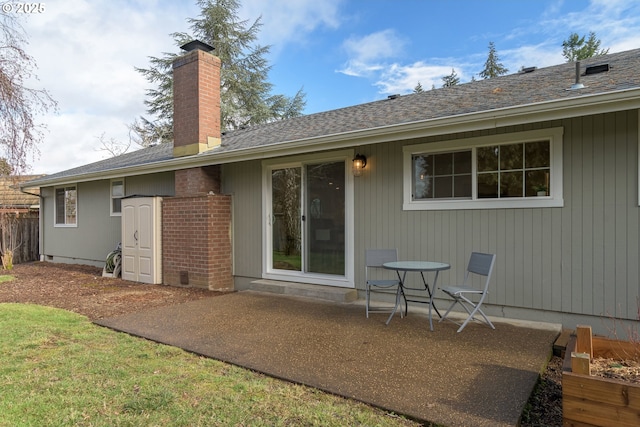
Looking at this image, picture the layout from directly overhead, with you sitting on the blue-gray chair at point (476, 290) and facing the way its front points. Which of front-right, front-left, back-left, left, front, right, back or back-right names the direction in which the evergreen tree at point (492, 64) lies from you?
back-right

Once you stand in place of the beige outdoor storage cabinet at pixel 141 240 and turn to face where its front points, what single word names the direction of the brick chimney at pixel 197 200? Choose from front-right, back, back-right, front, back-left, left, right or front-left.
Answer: left

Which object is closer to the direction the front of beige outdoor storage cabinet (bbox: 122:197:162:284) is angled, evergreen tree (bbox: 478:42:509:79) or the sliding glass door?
the sliding glass door

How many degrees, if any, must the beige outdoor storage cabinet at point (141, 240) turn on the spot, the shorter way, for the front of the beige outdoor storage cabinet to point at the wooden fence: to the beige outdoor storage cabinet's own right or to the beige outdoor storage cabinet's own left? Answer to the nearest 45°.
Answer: approximately 90° to the beige outdoor storage cabinet's own right

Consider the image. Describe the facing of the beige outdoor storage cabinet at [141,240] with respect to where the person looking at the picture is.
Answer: facing the viewer and to the left of the viewer

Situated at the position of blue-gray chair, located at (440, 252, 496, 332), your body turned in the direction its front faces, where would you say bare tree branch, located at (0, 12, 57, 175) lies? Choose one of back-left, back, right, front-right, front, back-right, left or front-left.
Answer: front-right

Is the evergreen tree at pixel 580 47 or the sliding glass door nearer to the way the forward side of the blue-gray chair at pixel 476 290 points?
the sliding glass door

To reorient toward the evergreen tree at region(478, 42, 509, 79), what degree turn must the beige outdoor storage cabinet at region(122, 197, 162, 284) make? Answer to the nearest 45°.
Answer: approximately 180°

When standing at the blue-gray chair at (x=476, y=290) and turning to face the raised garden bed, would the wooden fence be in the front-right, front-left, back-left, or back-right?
back-right

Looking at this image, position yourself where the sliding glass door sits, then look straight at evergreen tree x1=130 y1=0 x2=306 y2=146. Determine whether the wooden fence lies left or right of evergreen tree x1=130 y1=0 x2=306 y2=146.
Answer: left

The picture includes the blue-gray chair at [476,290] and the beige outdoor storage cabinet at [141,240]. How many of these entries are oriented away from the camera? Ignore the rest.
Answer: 0
